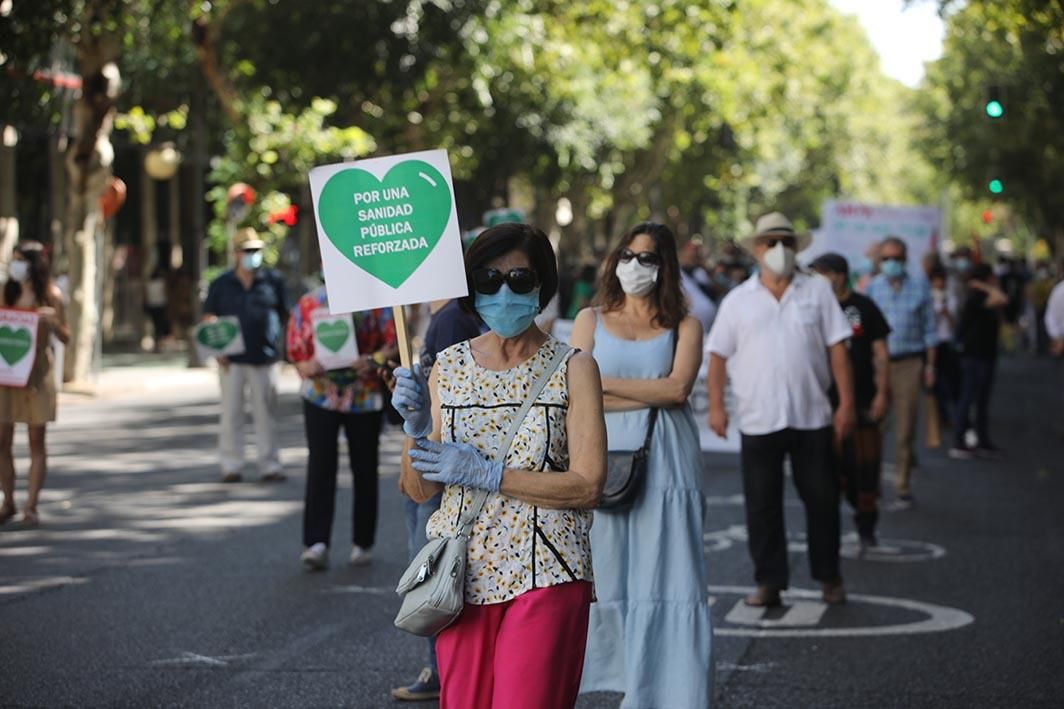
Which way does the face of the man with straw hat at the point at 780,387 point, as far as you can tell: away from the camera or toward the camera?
toward the camera

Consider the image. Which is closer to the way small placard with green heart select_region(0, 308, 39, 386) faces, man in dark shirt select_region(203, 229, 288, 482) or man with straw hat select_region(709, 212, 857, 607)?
the man with straw hat

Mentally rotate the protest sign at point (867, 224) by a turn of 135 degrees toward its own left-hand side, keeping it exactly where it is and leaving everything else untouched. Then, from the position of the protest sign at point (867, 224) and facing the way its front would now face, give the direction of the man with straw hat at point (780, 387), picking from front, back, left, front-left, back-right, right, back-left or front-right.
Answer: back-right

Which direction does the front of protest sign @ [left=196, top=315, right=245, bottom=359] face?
toward the camera

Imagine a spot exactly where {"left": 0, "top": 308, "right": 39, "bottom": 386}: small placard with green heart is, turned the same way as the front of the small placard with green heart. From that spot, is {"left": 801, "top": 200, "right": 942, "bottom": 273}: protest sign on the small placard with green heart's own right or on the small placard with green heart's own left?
on the small placard with green heart's own left

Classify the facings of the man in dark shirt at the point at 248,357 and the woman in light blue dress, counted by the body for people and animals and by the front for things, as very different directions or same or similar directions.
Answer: same or similar directions

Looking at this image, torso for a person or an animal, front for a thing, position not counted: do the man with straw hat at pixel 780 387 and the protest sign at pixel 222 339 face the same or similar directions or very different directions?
same or similar directions

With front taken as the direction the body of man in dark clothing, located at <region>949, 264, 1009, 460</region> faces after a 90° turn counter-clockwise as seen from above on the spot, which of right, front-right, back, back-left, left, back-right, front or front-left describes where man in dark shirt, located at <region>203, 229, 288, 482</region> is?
right

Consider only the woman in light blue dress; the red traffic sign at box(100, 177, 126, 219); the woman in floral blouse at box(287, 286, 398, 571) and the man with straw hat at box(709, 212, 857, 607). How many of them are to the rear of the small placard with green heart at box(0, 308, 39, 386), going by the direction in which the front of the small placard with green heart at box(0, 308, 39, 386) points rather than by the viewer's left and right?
1

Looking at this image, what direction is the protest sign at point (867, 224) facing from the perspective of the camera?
toward the camera

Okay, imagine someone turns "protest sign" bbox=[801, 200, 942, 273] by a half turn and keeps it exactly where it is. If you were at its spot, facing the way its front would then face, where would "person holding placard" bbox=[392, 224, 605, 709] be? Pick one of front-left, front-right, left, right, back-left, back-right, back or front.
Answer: back

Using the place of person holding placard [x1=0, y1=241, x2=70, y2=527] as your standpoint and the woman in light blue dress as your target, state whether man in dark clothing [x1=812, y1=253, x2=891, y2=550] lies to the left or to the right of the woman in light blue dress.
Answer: left

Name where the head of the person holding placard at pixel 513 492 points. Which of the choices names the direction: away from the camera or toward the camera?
toward the camera

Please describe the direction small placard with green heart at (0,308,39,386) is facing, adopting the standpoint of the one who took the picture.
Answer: facing the viewer

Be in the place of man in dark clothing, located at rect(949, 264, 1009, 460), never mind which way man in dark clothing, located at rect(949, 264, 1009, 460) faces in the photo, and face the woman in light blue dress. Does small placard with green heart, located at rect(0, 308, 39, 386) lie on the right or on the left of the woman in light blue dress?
right
